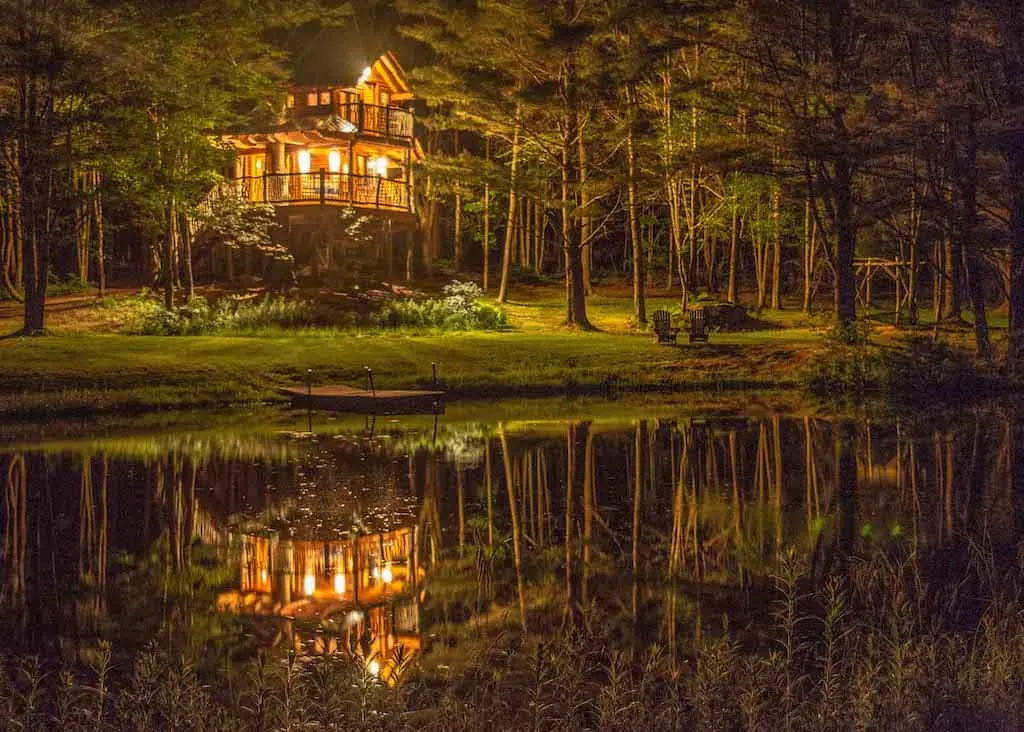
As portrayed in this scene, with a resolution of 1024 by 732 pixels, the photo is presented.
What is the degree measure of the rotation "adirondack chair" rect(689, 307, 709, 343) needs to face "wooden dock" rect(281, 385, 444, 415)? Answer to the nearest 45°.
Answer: approximately 45° to its right

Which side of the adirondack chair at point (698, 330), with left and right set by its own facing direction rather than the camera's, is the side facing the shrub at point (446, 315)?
right

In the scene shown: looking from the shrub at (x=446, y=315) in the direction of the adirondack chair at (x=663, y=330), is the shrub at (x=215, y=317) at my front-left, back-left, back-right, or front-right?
back-right

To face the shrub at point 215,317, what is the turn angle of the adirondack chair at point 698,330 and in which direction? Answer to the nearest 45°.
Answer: approximately 90° to its right

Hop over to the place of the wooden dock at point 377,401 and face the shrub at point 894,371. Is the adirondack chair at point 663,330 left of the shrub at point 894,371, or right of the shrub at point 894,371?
left

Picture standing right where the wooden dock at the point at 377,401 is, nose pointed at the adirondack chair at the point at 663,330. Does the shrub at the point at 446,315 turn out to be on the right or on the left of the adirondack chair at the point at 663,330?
left

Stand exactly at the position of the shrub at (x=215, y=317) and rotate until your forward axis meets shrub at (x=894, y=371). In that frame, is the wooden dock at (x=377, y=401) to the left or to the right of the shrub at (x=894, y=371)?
right
